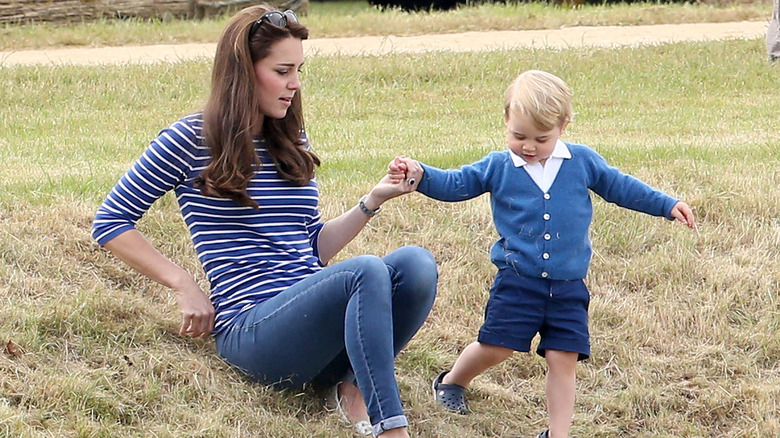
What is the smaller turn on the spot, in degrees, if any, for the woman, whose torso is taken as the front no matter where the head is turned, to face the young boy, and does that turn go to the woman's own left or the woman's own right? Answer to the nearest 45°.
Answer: approximately 45° to the woman's own left

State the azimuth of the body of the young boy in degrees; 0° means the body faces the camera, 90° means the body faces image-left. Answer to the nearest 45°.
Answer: approximately 0°

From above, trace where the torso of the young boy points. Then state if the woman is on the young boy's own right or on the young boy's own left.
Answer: on the young boy's own right

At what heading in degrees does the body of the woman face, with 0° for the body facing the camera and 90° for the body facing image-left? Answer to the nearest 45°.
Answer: approximately 315°
